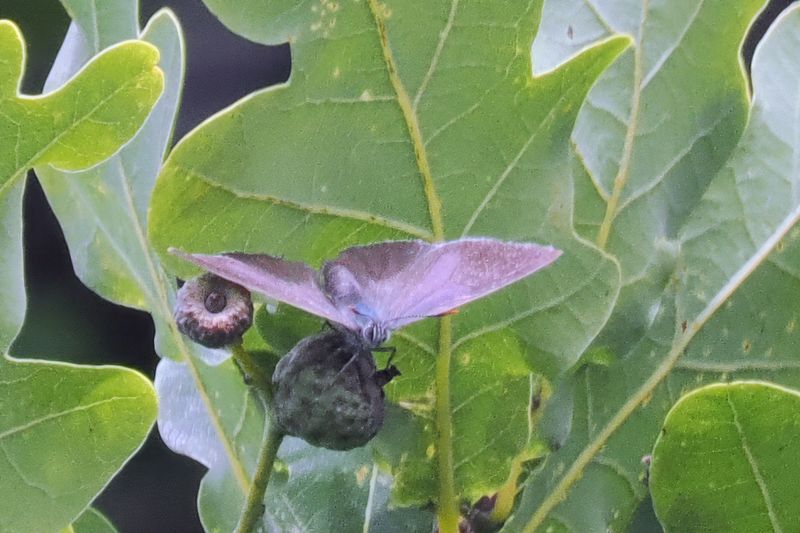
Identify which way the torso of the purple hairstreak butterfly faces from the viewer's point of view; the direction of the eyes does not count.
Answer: toward the camera
